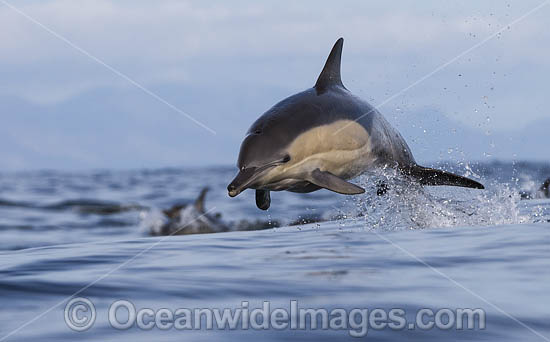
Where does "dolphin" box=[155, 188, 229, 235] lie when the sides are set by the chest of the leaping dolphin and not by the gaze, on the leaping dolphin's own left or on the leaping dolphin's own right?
on the leaping dolphin's own right

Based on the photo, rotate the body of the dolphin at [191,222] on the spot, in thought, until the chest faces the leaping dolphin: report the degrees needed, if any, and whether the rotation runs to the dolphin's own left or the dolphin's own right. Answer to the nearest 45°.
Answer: approximately 90° to the dolphin's own left

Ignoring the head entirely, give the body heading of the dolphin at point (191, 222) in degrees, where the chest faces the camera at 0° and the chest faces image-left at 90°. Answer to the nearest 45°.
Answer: approximately 90°

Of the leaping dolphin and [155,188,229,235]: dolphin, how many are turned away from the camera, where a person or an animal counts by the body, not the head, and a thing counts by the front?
0
